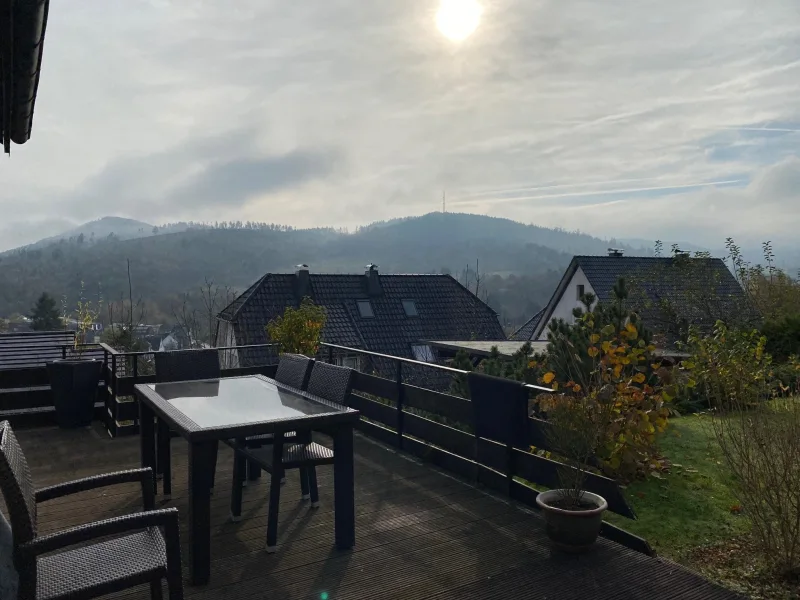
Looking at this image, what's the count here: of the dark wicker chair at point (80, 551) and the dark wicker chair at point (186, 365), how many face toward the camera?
1

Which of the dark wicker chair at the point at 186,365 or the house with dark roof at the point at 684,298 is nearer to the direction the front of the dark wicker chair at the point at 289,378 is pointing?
the dark wicker chair

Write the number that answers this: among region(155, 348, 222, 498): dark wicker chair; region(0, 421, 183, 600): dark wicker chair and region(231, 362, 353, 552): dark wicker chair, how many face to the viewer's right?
1

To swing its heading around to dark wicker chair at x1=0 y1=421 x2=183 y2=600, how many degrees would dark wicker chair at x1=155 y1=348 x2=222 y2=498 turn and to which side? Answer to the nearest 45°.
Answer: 0° — it already faces it

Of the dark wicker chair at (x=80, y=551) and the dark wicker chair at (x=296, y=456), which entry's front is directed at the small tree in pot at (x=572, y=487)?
the dark wicker chair at (x=80, y=551)

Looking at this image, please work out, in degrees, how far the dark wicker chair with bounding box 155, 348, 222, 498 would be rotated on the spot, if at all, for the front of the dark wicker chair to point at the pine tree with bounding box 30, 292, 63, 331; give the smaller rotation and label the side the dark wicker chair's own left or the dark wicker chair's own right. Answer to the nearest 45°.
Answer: approximately 180°

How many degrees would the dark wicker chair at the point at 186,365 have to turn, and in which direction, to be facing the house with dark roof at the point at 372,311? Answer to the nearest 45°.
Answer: approximately 180°

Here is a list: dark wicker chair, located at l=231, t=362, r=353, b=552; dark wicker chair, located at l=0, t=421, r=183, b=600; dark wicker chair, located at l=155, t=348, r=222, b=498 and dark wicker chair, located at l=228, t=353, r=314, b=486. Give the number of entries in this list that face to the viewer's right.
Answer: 1

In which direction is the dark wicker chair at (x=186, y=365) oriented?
toward the camera

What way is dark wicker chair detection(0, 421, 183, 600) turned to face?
to the viewer's right

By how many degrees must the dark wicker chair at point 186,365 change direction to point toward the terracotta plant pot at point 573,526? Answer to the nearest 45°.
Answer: approximately 45° to its left

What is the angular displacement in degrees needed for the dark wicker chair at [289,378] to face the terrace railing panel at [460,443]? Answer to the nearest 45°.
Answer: approximately 135° to its left

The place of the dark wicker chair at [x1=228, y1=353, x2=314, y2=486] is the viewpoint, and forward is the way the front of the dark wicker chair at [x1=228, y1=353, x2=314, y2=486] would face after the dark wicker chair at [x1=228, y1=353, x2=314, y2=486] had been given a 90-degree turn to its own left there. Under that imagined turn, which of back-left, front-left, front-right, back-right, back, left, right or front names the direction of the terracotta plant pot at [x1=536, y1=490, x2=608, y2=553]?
front

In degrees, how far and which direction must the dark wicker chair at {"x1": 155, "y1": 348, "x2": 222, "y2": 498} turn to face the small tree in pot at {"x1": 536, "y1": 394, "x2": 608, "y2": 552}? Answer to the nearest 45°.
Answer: approximately 45° to its left
